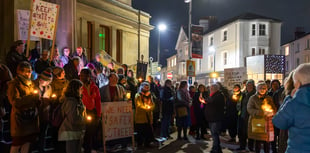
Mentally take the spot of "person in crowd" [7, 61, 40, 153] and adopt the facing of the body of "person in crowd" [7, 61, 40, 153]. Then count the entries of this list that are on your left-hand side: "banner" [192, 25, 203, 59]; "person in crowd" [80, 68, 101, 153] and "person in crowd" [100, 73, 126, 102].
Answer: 3

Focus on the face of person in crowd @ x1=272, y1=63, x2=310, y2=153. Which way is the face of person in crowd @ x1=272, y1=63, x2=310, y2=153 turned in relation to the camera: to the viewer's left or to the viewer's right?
to the viewer's left

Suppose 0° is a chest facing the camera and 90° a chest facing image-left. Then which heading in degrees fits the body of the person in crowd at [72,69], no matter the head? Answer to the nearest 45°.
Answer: approximately 315°

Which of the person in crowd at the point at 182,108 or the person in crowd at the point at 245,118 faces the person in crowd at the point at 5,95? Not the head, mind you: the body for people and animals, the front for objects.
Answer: the person in crowd at the point at 245,118

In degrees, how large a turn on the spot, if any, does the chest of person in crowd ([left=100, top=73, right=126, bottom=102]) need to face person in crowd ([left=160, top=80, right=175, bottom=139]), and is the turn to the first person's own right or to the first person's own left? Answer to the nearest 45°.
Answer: approximately 135° to the first person's own left

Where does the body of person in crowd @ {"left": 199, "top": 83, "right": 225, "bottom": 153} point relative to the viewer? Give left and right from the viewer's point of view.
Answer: facing to the left of the viewer

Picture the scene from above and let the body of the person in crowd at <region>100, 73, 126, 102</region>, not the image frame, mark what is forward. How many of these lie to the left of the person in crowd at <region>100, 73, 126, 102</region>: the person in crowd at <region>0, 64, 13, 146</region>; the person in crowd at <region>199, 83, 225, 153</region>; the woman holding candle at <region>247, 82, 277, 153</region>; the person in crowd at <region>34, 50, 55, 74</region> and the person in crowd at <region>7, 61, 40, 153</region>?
2
